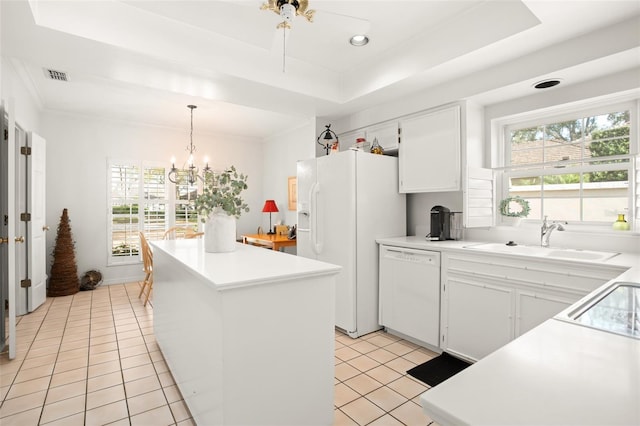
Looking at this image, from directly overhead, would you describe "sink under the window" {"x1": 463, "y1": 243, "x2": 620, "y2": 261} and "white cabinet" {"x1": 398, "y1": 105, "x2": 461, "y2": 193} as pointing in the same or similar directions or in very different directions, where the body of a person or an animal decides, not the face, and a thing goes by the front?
same or similar directions

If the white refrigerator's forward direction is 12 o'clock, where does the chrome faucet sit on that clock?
The chrome faucet is roughly at 8 o'clock from the white refrigerator.

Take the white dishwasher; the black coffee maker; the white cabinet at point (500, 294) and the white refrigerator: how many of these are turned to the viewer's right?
0

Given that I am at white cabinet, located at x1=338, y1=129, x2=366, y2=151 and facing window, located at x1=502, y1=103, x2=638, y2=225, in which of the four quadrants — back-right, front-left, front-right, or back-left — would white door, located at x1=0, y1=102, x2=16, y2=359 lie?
back-right

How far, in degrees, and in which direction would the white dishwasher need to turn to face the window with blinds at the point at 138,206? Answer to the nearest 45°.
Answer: approximately 45° to its right

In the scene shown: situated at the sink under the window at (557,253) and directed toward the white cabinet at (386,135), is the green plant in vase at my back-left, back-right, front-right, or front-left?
front-left

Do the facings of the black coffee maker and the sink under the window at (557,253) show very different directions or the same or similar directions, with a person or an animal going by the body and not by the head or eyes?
same or similar directions

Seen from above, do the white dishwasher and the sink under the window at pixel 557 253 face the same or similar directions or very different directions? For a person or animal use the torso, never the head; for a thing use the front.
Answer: same or similar directions

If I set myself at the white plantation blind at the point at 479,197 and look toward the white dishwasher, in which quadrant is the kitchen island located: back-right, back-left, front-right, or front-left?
front-left

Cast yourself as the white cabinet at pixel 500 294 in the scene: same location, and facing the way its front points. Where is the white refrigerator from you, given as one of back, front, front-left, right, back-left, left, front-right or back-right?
front-right

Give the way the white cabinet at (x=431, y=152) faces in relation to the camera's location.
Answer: facing the viewer and to the left of the viewer

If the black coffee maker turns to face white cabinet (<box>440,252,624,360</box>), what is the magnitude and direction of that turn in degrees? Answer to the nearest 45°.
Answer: approximately 90° to its left

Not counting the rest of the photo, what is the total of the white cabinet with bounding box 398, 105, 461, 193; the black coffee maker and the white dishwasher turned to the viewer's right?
0
